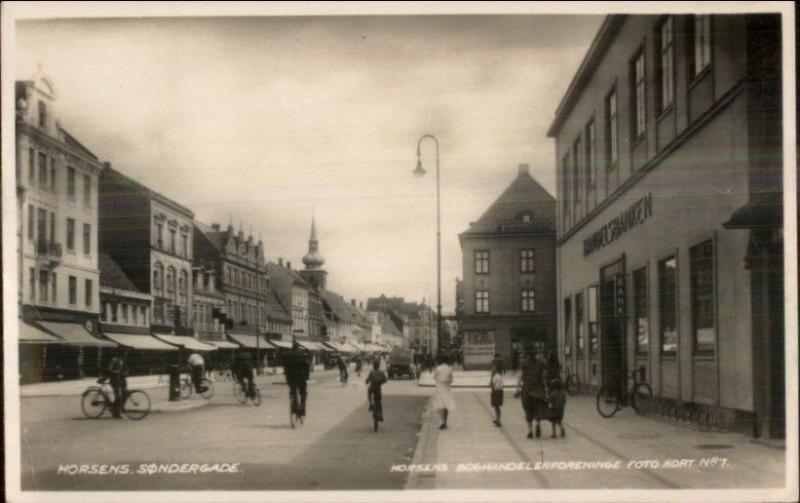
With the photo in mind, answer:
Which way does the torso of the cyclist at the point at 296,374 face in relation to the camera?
away from the camera

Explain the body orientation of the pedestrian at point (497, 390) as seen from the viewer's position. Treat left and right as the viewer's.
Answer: facing away from the viewer

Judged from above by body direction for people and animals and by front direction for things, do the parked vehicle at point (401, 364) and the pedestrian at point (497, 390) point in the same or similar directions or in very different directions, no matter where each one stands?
very different directions

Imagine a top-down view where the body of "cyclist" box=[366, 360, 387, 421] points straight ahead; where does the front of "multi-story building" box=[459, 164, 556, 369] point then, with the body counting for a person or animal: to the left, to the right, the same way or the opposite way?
the opposite way

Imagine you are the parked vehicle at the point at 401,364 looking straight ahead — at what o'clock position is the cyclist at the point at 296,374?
The cyclist is roughly at 12 o'clock from the parked vehicle.

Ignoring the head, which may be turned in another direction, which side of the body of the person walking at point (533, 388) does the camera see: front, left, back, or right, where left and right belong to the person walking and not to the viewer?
back

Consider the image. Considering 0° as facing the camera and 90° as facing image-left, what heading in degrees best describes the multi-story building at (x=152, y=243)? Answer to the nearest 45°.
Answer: approximately 315°
